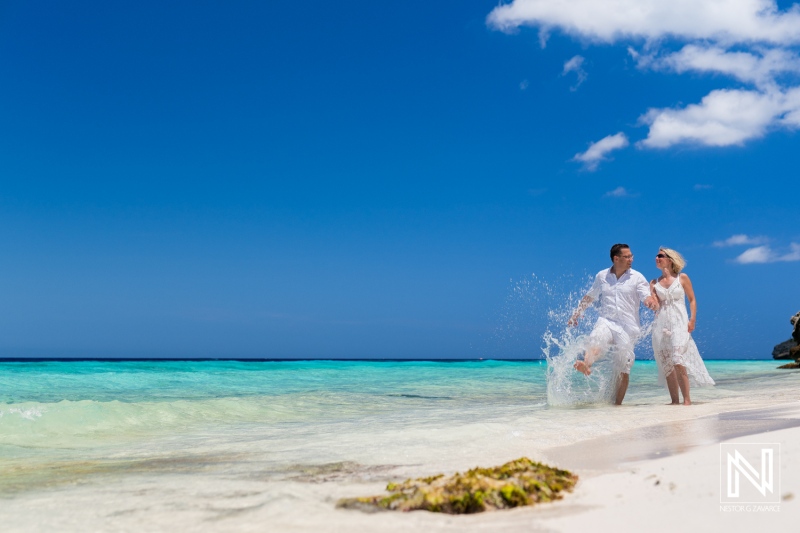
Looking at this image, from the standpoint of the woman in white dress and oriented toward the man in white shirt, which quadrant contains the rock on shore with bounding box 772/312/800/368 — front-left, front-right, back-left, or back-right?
back-right

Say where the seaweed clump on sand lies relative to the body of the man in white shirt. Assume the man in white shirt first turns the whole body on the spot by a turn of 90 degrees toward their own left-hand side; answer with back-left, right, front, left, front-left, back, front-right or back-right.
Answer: right

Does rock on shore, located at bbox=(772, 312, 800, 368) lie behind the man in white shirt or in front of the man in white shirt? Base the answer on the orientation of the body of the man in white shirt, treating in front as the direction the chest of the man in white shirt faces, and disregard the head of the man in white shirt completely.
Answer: behind

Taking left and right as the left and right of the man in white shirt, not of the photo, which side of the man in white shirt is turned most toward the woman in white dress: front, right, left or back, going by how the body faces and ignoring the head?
left

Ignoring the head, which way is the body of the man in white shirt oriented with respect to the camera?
toward the camera
